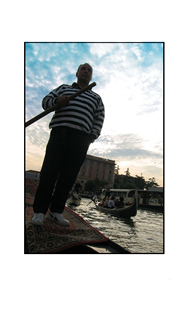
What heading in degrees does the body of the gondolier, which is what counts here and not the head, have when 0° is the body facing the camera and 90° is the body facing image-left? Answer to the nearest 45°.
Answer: approximately 0°

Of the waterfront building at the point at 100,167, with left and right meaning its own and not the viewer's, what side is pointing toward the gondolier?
front

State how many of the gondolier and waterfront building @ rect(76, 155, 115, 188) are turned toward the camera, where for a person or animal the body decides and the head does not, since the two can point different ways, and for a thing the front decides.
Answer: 2

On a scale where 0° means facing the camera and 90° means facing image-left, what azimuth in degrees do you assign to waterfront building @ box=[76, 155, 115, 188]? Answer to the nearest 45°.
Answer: approximately 0°

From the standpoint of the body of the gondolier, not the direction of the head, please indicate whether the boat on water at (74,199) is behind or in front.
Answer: behind
